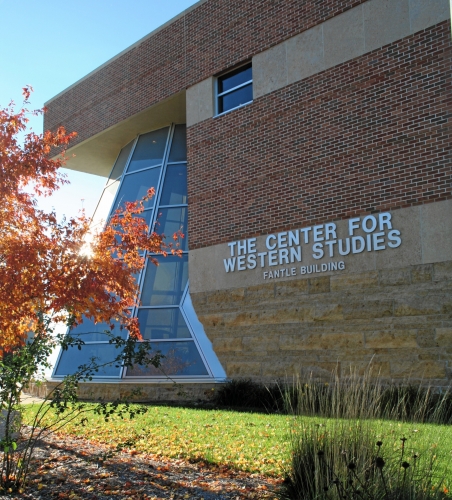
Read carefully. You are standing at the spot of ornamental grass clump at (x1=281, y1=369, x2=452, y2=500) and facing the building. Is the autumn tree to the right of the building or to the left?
left

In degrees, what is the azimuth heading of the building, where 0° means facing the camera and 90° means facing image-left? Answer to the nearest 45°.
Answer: approximately 45°

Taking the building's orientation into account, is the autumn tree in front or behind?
in front

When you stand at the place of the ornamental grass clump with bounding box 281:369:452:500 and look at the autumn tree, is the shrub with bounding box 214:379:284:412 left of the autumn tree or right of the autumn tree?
right

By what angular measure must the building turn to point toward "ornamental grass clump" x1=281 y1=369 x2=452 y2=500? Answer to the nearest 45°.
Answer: approximately 45° to its left
